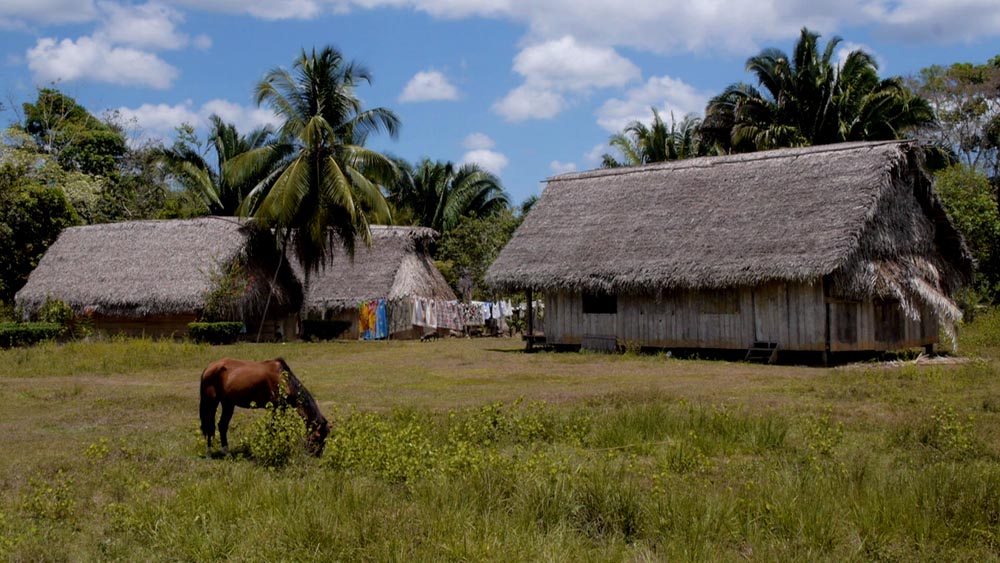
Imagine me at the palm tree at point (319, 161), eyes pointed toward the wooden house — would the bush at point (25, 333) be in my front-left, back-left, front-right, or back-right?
back-right

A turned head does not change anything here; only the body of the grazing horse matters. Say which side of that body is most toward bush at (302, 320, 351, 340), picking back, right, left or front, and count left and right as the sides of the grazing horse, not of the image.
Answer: left

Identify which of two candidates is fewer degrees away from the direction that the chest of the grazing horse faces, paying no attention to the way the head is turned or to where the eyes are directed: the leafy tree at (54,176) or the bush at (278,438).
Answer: the bush

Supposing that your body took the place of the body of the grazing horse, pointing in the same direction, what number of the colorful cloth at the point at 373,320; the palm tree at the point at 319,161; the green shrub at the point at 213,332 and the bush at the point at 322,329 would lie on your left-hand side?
4

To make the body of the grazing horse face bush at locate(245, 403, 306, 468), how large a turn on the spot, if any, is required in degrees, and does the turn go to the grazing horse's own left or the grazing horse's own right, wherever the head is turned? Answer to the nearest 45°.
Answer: approximately 90° to the grazing horse's own right

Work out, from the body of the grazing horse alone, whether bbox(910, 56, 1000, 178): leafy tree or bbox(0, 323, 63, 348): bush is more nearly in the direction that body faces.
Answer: the leafy tree

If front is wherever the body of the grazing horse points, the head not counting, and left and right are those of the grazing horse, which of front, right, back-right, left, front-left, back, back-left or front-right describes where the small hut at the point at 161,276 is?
left

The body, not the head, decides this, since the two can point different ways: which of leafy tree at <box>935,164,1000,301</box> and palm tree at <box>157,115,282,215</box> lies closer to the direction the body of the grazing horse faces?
the leafy tree

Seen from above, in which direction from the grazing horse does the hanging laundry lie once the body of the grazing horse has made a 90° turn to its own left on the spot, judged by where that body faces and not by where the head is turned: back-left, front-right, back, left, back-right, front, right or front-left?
front

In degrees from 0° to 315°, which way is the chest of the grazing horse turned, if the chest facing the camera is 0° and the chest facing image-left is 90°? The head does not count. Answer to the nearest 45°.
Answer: approximately 270°

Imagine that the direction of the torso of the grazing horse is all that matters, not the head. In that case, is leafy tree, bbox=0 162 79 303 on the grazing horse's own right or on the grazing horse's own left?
on the grazing horse's own left

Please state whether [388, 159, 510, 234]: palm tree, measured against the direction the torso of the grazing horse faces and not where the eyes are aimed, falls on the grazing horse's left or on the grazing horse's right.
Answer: on the grazing horse's left

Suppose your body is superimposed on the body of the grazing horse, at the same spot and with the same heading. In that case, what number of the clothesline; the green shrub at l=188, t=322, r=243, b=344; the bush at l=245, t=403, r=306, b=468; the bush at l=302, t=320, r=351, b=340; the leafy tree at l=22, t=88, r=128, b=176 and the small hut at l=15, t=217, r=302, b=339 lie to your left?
5

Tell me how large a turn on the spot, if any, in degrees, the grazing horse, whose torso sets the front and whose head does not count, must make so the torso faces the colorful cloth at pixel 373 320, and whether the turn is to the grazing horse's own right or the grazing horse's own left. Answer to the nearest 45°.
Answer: approximately 90° to the grazing horse's own left

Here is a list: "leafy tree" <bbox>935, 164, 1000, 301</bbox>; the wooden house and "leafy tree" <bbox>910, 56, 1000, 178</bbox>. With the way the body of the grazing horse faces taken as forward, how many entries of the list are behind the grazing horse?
0

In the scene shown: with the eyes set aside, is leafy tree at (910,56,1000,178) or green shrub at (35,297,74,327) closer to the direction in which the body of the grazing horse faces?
the leafy tree

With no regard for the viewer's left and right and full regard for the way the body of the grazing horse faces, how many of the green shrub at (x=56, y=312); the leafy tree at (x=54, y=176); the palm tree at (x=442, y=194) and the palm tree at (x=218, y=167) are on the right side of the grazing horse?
0

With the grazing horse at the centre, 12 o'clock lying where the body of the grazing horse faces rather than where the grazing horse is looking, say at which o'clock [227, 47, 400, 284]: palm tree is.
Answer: The palm tree is roughly at 9 o'clock from the grazing horse.

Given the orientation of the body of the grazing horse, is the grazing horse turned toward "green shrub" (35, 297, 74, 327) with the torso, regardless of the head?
no

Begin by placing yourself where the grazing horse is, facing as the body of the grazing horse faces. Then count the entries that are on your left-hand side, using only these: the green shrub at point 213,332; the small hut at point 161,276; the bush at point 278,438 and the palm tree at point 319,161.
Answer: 3

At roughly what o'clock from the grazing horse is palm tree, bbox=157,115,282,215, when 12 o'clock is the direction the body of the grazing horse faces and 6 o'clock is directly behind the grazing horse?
The palm tree is roughly at 9 o'clock from the grazing horse.

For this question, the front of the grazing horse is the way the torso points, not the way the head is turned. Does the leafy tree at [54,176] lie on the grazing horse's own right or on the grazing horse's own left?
on the grazing horse's own left
